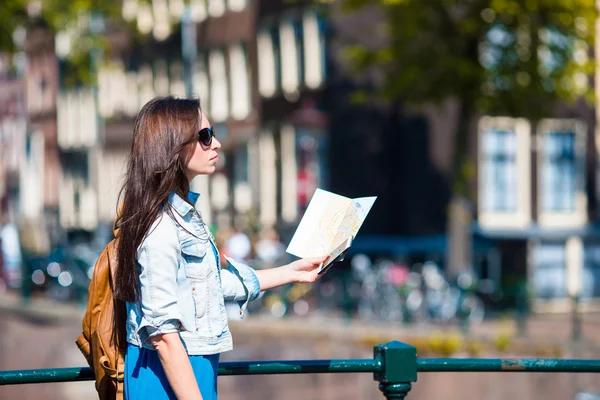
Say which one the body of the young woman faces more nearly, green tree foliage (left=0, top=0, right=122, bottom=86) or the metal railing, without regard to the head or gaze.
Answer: the metal railing

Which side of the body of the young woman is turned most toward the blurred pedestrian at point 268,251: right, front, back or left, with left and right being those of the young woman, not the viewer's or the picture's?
left

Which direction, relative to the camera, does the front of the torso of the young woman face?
to the viewer's right

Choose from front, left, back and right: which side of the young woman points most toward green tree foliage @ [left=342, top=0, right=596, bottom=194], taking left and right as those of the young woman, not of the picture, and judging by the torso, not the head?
left

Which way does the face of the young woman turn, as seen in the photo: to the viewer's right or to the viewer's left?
to the viewer's right

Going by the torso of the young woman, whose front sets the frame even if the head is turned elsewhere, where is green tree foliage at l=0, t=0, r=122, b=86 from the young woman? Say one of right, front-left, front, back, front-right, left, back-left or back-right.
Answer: left
